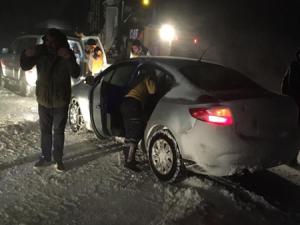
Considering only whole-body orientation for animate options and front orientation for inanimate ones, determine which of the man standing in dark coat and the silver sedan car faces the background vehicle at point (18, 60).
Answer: the silver sedan car

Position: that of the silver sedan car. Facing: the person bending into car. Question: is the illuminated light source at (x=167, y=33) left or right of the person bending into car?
right

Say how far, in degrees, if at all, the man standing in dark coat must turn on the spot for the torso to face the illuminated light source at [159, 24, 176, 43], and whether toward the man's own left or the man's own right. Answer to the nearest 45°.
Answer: approximately 135° to the man's own left

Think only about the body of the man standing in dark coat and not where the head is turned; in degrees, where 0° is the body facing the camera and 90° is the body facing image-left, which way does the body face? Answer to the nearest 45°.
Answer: approximately 0°

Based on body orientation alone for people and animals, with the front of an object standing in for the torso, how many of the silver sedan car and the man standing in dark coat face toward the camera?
1

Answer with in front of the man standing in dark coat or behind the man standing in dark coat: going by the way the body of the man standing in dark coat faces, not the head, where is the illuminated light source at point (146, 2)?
behind

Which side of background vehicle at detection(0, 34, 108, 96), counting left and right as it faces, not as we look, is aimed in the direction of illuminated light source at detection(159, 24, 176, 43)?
back

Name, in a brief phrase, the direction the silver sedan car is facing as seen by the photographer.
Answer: facing away from the viewer and to the left of the viewer

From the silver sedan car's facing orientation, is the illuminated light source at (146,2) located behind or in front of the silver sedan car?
in front

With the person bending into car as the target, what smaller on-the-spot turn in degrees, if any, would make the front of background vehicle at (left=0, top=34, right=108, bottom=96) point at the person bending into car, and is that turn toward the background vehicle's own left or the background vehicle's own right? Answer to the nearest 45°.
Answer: approximately 45° to the background vehicle's own left

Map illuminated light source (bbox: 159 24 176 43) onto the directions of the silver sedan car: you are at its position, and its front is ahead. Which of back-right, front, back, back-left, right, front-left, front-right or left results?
front-right

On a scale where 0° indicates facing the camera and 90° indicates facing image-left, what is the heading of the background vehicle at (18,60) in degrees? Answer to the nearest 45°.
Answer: approximately 45°
